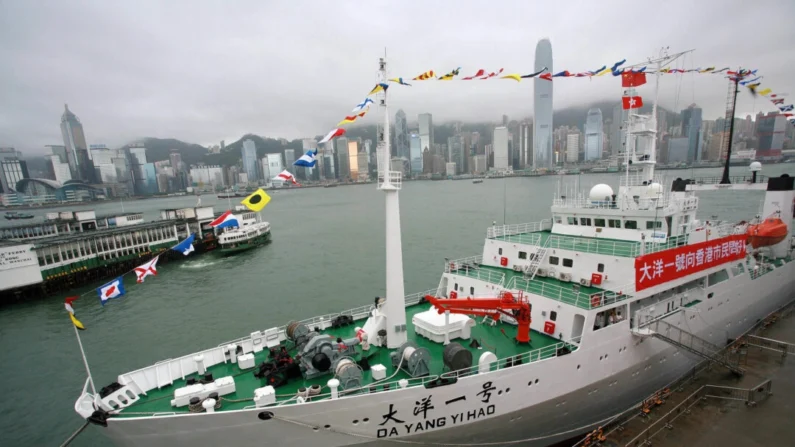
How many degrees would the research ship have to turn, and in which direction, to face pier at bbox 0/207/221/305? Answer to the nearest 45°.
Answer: approximately 90° to its right

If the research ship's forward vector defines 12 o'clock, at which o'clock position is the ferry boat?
The ferry boat is roughly at 3 o'clock from the research ship.

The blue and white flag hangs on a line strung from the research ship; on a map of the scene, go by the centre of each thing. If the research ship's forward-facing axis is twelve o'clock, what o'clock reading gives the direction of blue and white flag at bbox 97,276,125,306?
The blue and white flag is roughly at 1 o'clock from the research ship.

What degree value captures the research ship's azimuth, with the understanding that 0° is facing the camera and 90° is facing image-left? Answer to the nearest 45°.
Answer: approximately 45°
